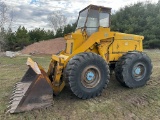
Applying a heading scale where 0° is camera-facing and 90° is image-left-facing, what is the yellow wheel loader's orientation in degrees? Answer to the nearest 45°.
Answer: approximately 45°
